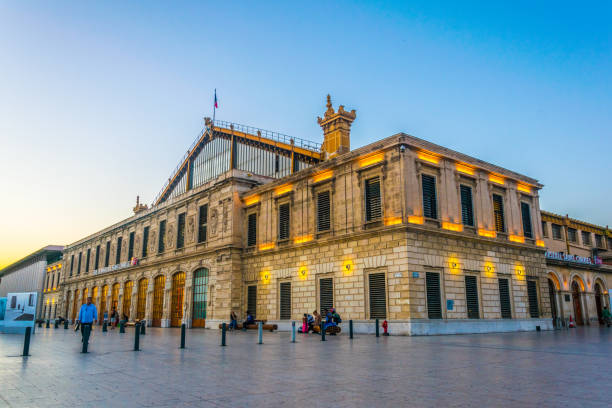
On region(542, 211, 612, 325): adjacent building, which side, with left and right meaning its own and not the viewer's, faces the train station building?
right

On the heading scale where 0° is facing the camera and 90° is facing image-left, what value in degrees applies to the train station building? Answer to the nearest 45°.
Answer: approximately 45°

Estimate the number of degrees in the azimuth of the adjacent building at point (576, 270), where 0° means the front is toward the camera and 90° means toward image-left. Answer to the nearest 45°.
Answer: approximately 315°
